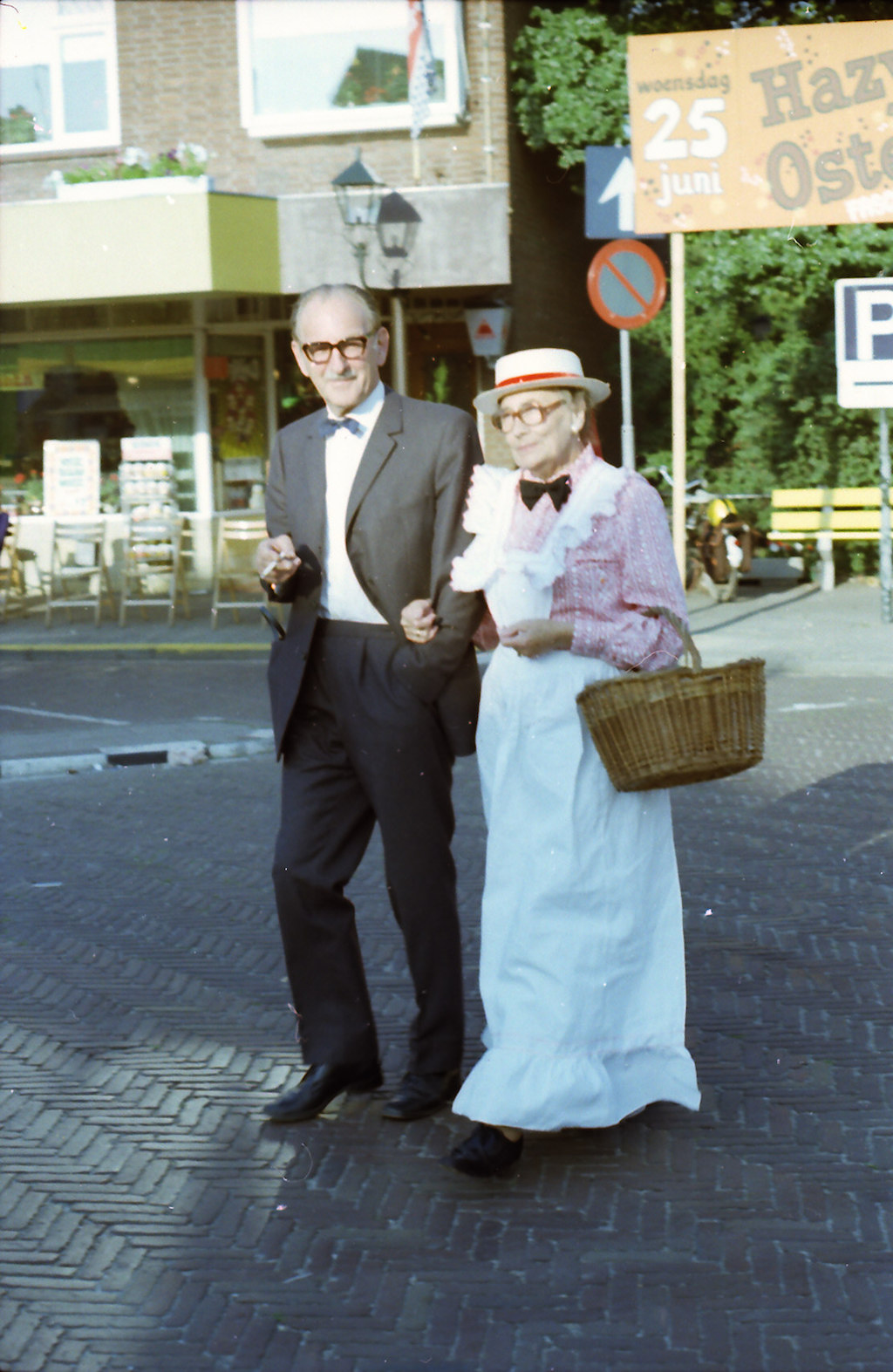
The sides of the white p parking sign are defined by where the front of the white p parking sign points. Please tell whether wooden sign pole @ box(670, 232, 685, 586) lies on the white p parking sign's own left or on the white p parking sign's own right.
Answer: on the white p parking sign's own right

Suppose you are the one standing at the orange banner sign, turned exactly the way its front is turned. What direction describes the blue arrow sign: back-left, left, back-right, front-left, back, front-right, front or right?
back-right

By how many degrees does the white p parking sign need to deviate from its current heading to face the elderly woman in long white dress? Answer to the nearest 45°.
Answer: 0° — it already faces them

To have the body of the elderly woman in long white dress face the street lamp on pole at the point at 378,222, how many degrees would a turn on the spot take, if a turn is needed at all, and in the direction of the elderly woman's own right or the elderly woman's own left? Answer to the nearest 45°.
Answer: approximately 135° to the elderly woman's own right

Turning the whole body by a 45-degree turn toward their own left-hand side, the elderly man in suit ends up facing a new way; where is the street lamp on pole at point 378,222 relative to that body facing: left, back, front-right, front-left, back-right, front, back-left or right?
back

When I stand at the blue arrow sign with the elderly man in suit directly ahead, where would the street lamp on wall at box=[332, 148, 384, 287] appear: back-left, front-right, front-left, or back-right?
back-right
